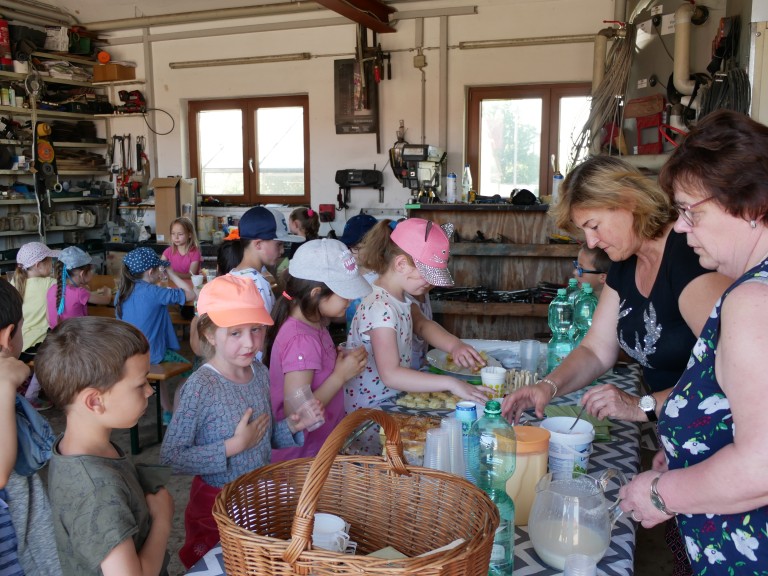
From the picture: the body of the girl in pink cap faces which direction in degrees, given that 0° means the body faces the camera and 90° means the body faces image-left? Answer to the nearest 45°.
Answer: approximately 270°

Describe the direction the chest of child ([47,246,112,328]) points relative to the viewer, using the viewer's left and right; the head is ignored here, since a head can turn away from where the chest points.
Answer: facing away from the viewer and to the right of the viewer

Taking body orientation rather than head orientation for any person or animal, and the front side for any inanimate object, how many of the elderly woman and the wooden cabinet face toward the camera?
1

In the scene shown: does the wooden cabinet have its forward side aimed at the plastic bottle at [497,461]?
yes

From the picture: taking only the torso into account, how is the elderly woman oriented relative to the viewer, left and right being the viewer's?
facing to the left of the viewer

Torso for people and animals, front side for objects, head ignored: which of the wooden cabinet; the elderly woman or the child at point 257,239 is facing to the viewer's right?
the child

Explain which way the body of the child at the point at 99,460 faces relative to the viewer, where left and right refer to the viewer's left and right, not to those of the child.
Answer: facing to the right of the viewer

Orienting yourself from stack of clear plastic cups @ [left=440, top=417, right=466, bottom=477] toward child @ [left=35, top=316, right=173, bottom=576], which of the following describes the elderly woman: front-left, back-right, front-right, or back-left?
back-left

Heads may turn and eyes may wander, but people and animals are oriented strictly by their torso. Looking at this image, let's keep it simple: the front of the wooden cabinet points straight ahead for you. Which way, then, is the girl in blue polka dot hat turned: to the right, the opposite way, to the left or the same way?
the opposite way

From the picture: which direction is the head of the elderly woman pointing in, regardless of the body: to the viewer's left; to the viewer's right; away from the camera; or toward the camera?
to the viewer's left

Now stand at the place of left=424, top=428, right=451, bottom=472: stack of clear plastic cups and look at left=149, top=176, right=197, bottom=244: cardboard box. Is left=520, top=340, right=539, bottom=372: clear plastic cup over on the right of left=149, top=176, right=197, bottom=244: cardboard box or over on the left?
right

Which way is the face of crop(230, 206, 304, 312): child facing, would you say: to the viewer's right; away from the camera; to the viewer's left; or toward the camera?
to the viewer's right

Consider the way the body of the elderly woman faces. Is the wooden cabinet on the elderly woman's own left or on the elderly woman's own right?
on the elderly woman's own right

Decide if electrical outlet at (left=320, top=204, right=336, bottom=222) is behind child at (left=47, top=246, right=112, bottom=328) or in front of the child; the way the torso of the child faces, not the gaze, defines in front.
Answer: in front

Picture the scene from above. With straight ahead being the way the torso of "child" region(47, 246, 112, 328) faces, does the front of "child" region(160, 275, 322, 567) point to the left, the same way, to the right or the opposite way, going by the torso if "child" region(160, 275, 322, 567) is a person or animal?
to the right
